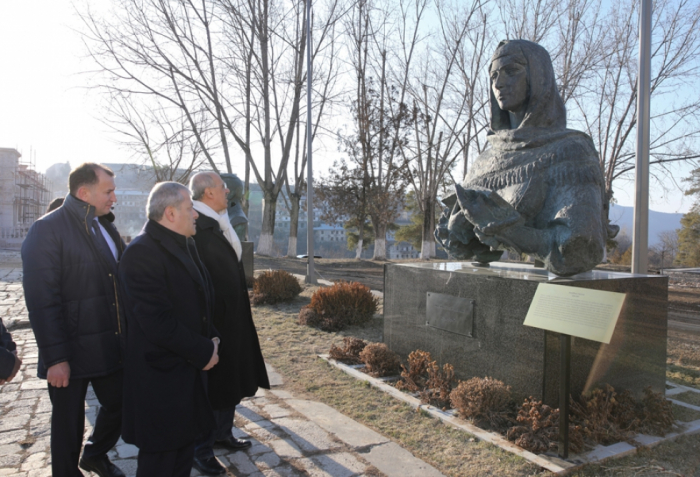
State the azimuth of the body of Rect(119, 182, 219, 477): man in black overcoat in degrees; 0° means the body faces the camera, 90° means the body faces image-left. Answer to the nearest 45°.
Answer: approximately 270°

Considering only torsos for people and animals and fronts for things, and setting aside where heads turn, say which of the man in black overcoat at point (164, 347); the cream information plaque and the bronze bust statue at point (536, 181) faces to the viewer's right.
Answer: the man in black overcoat

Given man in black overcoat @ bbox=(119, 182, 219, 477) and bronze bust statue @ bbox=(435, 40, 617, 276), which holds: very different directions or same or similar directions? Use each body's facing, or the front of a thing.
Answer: very different directions

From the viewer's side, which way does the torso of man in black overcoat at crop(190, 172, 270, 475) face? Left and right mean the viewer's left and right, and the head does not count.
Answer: facing to the right of the viewer

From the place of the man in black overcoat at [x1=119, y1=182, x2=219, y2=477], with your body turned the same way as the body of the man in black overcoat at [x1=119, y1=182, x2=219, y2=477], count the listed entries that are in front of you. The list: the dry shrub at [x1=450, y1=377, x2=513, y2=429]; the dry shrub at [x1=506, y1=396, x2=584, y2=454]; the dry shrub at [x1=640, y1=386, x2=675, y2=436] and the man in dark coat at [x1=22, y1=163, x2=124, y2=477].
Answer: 3

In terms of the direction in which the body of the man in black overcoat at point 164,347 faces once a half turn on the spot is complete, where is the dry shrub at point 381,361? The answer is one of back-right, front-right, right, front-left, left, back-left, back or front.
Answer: back-right

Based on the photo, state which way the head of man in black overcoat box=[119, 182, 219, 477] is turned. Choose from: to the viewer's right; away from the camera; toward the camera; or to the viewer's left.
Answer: to the viewer's right

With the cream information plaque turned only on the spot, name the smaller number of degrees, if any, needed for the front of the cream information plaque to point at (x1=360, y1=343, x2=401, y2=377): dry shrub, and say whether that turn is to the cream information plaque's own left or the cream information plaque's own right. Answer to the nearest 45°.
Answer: approximately 90° to the cream information plaque's own right

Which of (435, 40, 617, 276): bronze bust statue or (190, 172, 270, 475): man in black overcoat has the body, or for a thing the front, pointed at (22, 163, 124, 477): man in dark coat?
the bronze bust statue

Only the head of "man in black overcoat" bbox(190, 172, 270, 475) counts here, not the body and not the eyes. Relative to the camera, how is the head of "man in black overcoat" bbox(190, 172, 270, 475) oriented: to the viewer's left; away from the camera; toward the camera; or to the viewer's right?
to the viewer's right

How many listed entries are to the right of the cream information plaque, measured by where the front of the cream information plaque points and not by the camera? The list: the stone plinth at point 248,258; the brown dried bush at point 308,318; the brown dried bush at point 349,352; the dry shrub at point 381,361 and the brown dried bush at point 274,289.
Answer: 5
